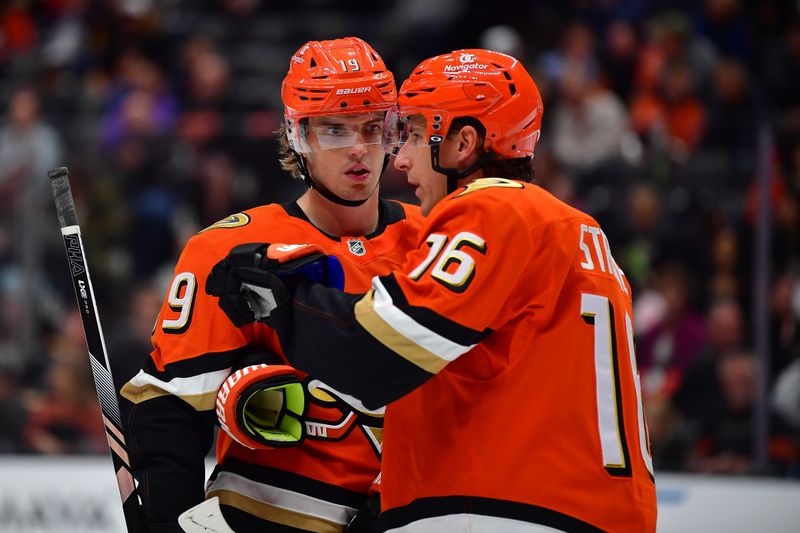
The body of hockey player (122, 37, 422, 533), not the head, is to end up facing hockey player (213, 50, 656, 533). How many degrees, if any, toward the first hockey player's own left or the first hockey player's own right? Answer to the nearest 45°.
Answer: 0° — they already face them

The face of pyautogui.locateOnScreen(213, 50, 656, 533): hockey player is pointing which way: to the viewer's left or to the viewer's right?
to the viewer's left

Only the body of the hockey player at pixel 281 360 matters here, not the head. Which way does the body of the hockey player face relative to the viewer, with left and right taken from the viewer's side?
facing the viewer and to the right of the viewer

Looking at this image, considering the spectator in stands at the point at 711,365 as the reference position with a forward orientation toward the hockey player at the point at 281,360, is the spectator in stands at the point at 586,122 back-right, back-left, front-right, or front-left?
back-right

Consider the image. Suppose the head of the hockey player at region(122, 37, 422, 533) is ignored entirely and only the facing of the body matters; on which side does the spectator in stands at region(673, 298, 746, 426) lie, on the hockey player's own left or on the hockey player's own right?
on the hockey player's own left

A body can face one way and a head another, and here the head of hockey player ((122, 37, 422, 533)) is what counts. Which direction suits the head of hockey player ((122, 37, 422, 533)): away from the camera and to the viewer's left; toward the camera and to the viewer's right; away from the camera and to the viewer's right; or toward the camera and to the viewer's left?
toward the camera and to the viewer's right

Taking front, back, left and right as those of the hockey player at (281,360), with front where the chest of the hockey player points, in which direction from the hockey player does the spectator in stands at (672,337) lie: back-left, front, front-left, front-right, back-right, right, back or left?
left

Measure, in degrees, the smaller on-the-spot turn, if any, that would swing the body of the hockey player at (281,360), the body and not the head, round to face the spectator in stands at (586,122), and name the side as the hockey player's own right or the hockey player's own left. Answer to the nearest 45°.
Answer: approximately 90° to the hockey player's own left
